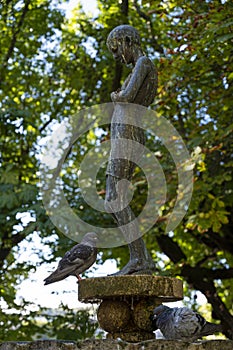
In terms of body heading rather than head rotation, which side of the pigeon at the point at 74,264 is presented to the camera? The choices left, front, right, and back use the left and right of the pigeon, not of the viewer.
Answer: right

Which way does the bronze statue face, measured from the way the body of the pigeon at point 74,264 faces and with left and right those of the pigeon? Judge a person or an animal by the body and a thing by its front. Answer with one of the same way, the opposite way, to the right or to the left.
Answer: the opposite way

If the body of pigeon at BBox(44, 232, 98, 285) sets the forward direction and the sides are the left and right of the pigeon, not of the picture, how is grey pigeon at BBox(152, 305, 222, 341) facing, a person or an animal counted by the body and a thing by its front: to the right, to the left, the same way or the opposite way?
the opposite way

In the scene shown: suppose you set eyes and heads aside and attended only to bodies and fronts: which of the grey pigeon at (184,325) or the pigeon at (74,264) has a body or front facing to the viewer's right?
the pigeon

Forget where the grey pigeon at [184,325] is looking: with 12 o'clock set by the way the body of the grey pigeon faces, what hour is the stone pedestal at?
The stone pedestal is roughly at 1 o'clock from the grey pigeon.

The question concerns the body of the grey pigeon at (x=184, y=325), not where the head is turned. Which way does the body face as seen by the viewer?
to the viewer's left

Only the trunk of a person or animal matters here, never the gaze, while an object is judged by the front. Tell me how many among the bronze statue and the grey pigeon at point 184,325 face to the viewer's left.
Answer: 2
